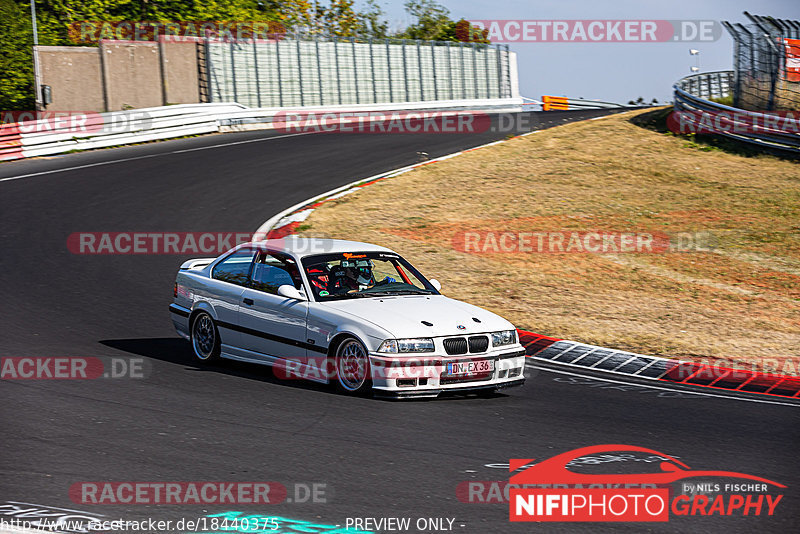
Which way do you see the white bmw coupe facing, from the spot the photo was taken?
facing the viewer and to the right of the viewer

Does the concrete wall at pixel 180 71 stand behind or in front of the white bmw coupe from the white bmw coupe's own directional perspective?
behind

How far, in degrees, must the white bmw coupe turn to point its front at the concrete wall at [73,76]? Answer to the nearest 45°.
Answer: approximately 135° to its left

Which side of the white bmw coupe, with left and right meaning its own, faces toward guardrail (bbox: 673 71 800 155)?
left

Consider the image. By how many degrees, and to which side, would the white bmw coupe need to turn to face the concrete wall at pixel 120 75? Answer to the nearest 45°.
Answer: approximately 135° to its left

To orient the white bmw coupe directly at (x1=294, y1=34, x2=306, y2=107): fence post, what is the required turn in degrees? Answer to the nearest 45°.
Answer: approximately 135° to its left

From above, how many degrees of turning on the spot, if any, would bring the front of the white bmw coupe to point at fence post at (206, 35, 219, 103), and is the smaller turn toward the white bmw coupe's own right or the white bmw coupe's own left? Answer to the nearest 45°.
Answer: approximately 135° to the white bmw coupe's own left

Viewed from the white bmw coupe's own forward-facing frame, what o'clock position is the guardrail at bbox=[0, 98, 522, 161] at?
The guardrail is roughly at 7 o'clock from the white bmw coupe.

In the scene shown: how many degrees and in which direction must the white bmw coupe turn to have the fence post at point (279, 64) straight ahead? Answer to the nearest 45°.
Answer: approximately 135° to its left

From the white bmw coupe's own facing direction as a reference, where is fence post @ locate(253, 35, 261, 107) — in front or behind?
behind
